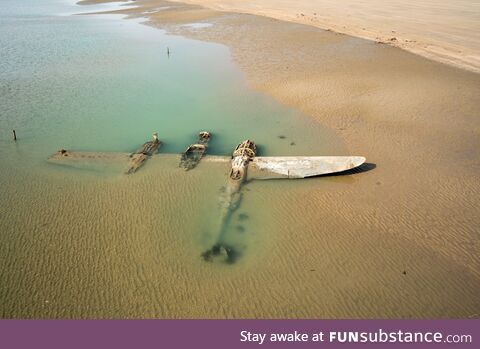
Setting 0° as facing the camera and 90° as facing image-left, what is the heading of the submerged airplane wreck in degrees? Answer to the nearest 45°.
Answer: approximately 180°
